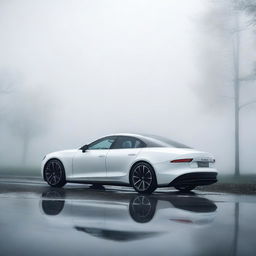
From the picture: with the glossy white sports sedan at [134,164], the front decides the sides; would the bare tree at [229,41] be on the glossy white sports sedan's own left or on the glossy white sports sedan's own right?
on the glossy white sports sedan's own right

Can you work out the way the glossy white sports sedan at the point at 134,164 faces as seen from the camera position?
facing away from the viewer and to the left of the viewer

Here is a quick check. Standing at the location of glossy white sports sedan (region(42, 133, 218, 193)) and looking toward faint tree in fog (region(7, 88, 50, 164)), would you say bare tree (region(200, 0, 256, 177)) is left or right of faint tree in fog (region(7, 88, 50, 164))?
right

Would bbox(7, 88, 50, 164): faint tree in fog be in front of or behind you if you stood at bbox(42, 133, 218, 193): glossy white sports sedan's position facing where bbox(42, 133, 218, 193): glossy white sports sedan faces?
in front
